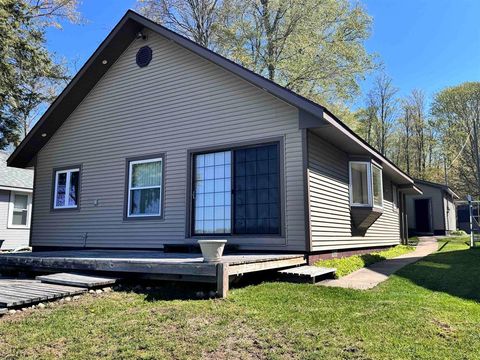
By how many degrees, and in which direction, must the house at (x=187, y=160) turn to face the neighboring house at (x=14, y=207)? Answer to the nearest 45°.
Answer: approximately 90° to its right

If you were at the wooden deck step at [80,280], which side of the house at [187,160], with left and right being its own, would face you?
front

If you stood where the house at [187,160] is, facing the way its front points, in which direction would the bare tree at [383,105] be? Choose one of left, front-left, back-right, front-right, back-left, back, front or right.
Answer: back

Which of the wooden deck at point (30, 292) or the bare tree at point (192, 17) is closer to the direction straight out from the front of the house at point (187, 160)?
the wooden deck

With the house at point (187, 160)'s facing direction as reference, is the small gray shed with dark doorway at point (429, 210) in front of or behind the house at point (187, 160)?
behind

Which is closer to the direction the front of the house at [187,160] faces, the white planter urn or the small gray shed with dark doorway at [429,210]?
the white planter urn

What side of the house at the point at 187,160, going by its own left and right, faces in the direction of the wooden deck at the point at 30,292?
front

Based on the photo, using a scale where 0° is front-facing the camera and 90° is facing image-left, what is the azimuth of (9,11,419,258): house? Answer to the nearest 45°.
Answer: approximately 45°

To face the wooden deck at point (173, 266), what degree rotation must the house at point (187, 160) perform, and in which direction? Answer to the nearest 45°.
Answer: approximately 45° to its left
